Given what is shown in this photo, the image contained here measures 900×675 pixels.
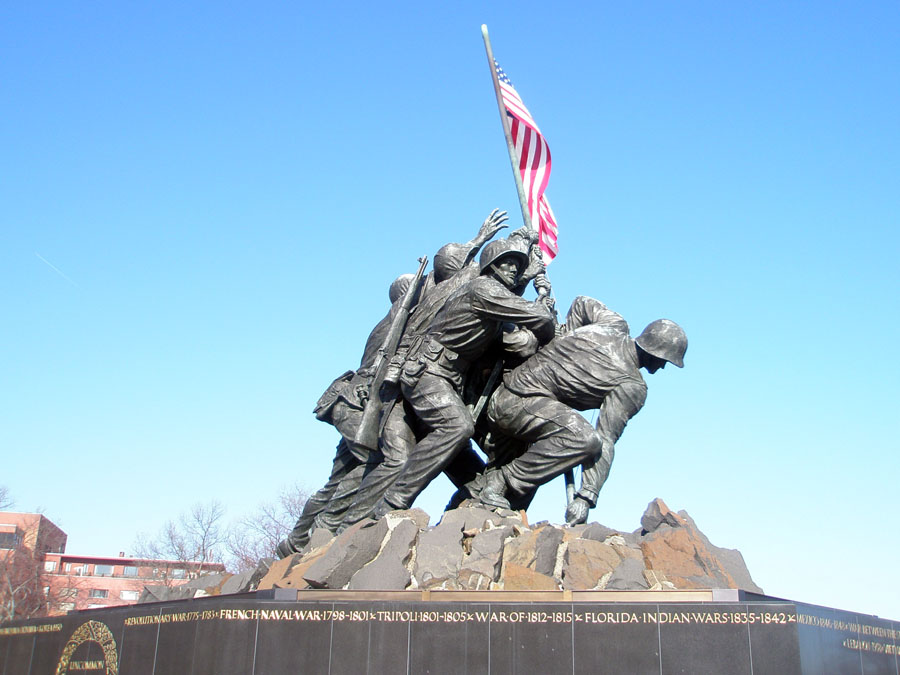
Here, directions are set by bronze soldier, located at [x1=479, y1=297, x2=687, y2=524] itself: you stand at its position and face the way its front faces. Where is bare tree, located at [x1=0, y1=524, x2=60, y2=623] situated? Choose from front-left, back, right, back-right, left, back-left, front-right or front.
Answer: back-left

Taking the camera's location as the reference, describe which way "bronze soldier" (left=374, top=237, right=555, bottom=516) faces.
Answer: facing to the right of the viewer

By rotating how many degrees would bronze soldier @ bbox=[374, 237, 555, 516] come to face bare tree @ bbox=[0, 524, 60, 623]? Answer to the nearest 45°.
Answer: approximately 135° to its left

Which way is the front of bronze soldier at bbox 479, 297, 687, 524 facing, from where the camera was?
facing to the right of the viewer

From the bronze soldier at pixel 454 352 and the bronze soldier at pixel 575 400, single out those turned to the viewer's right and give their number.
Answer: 2

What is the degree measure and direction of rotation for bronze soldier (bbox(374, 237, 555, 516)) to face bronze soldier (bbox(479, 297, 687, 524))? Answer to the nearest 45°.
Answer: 0° — it already faces it
